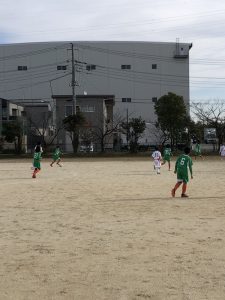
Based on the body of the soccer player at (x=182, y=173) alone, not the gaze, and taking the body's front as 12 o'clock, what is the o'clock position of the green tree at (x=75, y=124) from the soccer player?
The green tree is roughly at 10 o'clock from the soccer player.

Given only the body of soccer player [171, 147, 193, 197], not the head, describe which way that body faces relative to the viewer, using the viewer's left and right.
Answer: facing away from the viewer and to the right of the viewer
